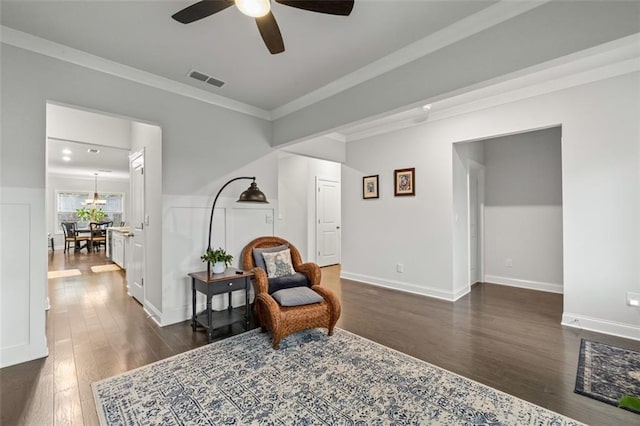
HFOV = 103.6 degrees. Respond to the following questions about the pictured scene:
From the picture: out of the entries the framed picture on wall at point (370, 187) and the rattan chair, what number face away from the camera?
0

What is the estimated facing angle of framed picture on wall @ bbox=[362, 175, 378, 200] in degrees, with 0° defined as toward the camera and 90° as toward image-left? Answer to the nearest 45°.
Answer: approximately 45°

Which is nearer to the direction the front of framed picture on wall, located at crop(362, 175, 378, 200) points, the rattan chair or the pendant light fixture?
the rattan chair

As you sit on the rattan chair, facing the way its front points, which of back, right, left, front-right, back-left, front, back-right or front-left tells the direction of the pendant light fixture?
back

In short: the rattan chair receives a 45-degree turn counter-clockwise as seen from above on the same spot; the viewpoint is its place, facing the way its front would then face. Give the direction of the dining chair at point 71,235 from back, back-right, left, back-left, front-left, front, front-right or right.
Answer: back-left

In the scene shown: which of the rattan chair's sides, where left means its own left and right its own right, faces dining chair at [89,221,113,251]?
back

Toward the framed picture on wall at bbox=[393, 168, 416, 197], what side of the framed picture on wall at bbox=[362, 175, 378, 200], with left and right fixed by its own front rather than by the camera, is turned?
left

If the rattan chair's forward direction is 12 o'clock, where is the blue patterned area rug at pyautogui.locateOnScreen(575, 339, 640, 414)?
The blue patterned area rug is roughly at 11 o'clock from the rattan chair.

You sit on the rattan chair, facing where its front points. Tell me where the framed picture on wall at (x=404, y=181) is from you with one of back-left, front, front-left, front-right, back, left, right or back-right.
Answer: left

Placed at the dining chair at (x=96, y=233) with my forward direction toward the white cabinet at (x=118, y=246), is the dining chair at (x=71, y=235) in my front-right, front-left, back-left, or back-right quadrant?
back-right

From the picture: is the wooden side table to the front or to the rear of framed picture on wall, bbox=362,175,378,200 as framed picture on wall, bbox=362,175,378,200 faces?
to the front

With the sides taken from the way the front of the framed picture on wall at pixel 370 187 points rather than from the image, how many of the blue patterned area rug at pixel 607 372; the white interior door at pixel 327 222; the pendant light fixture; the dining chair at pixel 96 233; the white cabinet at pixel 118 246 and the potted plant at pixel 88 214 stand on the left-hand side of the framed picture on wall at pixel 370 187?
1

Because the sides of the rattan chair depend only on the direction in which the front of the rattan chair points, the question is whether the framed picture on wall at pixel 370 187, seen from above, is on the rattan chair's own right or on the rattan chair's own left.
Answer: on the rattan chair's own left

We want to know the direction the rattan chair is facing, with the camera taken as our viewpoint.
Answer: facing the viewer and to the right of the viewer

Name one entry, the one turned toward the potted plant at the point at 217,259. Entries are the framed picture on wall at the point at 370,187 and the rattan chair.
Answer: the framed picture on wall
